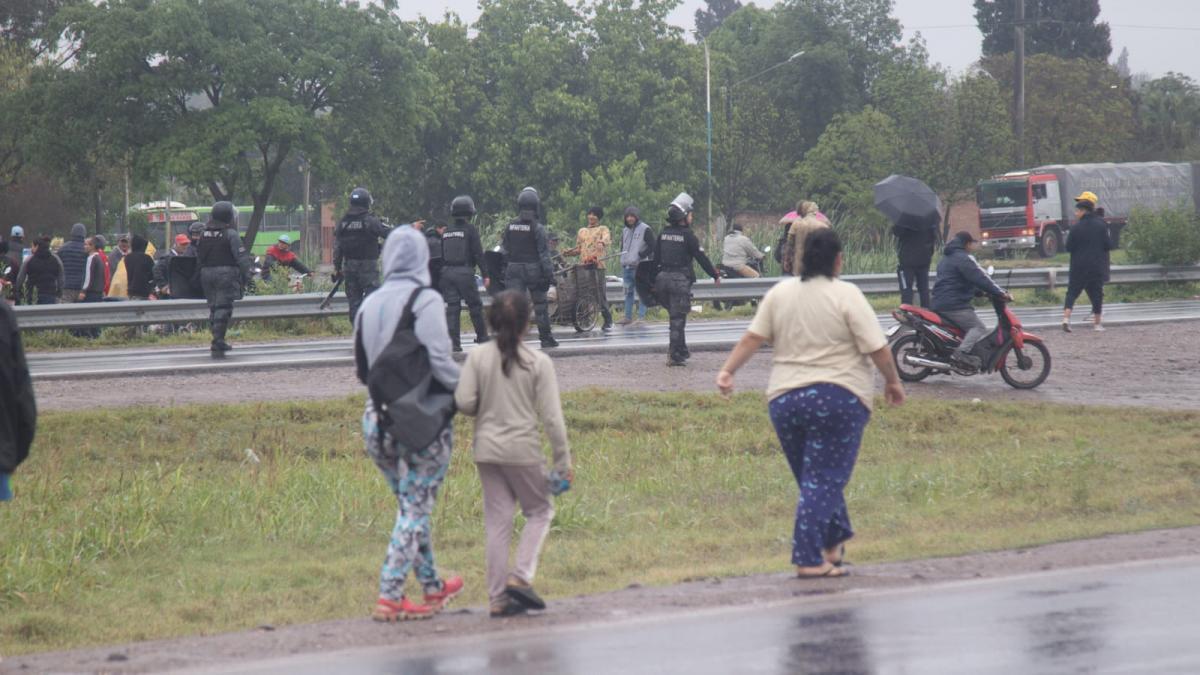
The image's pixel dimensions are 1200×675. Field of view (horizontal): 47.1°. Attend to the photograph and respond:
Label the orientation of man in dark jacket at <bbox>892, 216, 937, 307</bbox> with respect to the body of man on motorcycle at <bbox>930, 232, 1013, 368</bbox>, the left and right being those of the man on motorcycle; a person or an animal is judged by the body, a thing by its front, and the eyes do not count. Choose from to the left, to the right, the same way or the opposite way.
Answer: to the left

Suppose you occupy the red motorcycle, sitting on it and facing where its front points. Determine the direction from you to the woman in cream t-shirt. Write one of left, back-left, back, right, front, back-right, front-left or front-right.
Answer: right

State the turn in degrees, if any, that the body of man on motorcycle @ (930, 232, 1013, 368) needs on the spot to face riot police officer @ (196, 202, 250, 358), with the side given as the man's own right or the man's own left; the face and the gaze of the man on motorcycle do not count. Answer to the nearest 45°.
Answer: approximately 180°

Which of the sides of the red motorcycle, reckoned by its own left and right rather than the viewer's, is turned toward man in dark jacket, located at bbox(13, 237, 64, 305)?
back

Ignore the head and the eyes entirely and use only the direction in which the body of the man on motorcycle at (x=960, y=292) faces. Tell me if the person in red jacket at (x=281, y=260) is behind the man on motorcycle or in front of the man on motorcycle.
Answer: behind

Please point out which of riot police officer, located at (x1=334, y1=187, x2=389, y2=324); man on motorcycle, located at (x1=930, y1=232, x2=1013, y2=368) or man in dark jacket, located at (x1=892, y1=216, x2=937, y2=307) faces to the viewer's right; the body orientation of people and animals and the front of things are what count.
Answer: the man on motorcycle

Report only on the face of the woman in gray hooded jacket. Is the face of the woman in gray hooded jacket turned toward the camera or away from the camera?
away from the camera

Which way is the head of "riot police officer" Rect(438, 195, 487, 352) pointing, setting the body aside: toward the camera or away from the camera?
away from the camera

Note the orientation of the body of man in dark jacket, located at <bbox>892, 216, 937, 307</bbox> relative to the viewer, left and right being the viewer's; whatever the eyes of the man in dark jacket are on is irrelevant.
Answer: facing away from the viewer
